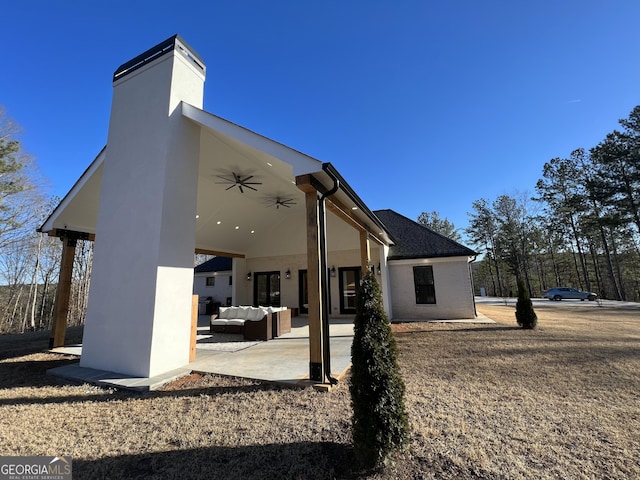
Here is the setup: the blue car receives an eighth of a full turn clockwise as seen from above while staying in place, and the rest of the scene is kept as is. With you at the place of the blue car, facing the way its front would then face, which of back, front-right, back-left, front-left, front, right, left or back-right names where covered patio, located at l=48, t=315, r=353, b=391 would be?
front-right

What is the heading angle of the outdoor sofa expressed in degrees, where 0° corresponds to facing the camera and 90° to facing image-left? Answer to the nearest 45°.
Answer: approximately 45°

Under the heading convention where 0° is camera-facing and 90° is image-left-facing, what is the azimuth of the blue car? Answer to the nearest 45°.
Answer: approximately 270°

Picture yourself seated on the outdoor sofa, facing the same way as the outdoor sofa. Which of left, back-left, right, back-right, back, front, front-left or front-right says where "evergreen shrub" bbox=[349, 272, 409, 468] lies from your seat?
front-left

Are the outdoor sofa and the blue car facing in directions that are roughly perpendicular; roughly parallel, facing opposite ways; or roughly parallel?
roughly perpendicular

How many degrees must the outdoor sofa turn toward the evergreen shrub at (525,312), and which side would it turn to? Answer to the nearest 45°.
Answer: approximately 135° to its left

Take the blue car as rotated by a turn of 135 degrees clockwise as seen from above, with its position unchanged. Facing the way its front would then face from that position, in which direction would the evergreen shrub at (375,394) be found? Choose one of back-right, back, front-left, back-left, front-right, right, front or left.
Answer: front-left

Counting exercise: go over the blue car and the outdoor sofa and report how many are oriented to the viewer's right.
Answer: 1

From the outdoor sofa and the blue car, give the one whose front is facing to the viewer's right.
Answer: the blue car

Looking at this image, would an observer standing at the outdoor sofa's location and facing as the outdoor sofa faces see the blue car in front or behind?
behind
